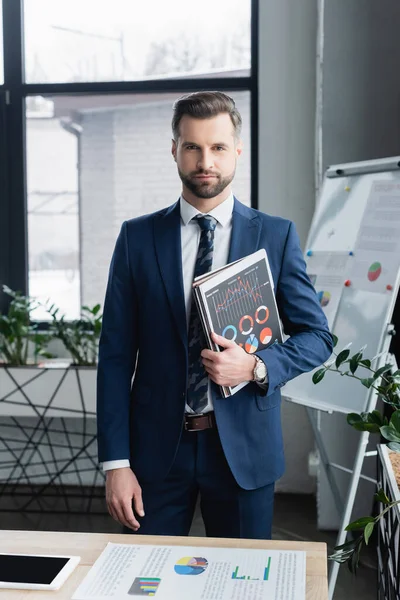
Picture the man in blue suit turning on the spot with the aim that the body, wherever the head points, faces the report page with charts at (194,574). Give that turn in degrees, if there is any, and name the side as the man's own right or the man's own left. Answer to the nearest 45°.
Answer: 0° — they already face it

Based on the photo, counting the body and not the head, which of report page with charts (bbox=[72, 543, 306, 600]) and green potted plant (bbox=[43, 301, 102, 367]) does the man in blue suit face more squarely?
the report page with charts

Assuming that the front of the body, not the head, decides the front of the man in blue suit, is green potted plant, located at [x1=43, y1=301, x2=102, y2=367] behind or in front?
behind

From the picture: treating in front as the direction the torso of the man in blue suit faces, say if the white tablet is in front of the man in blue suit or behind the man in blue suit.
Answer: in front

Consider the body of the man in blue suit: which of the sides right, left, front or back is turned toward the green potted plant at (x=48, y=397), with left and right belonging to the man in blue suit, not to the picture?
back

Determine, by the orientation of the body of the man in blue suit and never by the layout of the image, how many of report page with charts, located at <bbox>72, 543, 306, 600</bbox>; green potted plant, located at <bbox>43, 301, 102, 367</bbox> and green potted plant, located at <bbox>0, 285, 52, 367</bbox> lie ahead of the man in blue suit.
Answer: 1

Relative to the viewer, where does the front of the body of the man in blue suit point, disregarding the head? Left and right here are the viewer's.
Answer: facing the viewer
